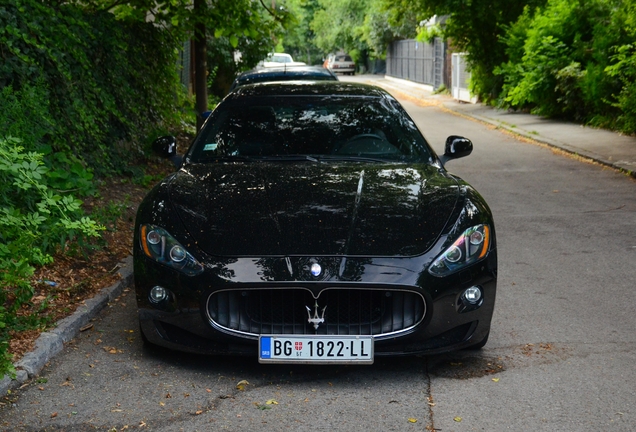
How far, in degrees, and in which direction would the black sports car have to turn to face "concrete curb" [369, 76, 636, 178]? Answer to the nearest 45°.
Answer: approximately 180°

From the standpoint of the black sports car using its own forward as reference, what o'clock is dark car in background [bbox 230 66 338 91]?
The dark car in background is roughly at 6 o'clock from the black sports car.

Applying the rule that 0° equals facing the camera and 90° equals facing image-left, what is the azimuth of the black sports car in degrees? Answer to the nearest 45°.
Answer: approximately 0°

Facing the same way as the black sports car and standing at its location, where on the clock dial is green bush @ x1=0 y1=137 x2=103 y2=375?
The green bush is roughly at 2 o'clock from the black sports car.

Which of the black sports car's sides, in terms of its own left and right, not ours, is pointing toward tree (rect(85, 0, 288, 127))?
back

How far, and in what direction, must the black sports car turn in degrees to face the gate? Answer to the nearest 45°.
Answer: approximately 180°

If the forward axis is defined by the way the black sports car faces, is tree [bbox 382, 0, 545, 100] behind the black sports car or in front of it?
behind
